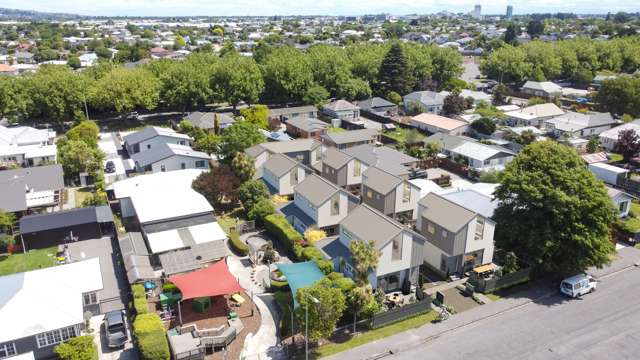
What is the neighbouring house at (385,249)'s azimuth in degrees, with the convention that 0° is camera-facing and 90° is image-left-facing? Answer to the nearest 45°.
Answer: approximately 315°

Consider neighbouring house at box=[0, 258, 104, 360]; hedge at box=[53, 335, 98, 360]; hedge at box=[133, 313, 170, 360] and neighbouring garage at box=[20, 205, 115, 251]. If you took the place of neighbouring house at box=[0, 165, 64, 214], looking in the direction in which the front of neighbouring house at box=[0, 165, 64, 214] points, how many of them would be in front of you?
4

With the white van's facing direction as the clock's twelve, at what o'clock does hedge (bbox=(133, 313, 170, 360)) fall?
The hedge is roughly at 6 o'clock from the white van.

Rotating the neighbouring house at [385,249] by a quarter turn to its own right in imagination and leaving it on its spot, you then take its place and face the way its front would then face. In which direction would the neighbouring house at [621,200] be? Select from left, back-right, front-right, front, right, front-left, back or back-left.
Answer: back

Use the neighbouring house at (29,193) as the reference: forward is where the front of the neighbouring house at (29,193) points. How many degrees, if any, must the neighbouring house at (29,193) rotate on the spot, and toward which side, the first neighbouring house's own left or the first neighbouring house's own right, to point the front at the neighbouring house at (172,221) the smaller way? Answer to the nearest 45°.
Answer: approximately 45° to the first neighbouring house's own left

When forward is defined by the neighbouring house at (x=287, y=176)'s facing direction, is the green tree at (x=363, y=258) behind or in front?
in front

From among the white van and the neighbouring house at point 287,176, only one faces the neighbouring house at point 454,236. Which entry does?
the neighbouring house at point 287,176

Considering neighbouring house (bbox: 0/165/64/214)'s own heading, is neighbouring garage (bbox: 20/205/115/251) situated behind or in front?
in front

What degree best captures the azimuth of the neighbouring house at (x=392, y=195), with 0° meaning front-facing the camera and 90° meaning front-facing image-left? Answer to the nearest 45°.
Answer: approximately 315°

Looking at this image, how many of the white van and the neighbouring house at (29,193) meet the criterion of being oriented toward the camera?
1
